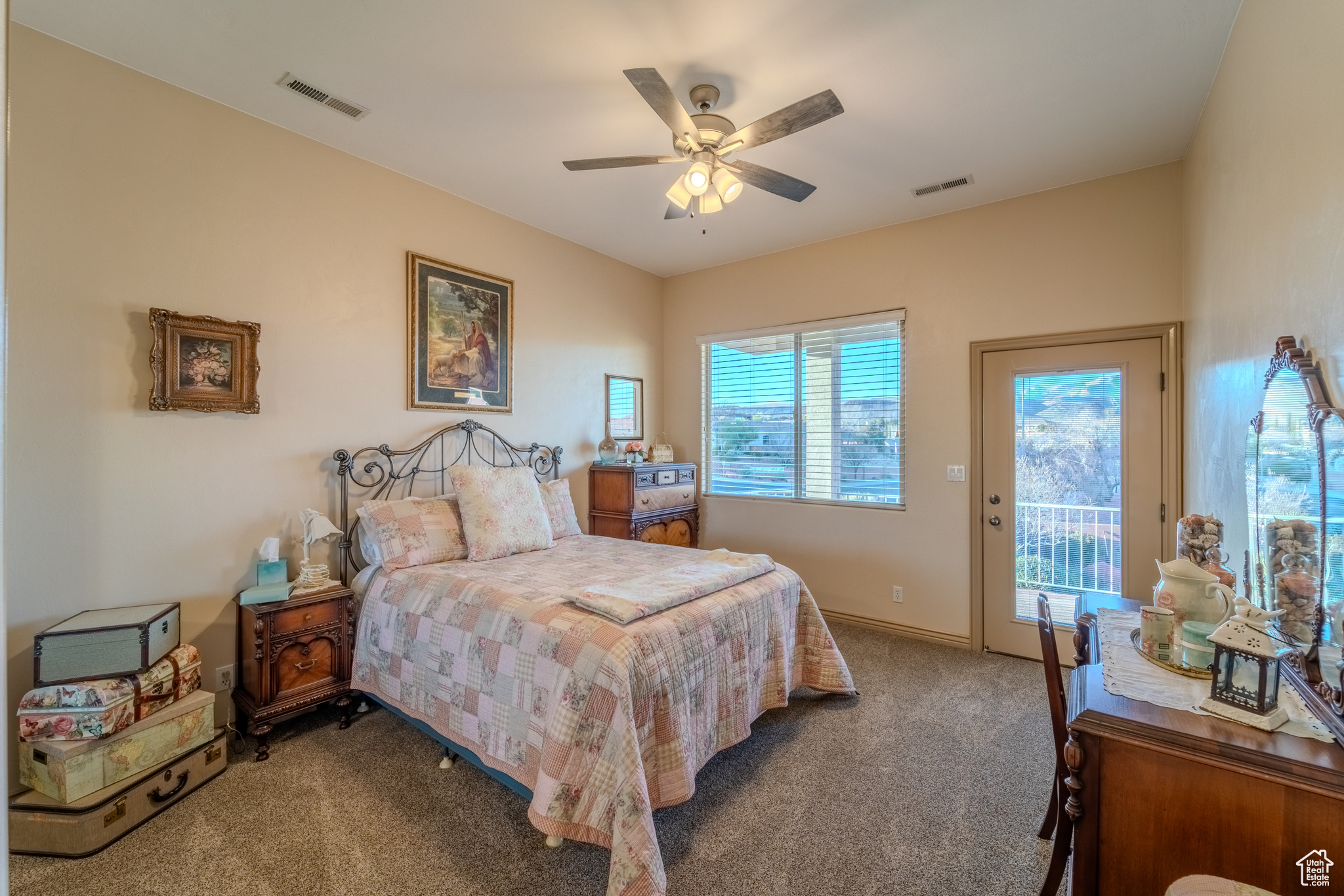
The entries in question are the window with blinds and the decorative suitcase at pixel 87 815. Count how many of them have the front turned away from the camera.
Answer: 0

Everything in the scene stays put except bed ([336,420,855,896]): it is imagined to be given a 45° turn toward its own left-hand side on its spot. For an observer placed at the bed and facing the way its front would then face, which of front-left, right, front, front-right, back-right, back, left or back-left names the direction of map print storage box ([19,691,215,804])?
back

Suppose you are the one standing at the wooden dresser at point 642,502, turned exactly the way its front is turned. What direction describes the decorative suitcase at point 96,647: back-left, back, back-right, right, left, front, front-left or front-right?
right

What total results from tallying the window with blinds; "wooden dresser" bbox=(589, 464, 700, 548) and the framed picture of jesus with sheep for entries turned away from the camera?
0

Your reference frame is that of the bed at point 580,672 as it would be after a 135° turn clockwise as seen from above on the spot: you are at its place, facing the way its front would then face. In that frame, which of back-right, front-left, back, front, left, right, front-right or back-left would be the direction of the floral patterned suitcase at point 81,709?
front

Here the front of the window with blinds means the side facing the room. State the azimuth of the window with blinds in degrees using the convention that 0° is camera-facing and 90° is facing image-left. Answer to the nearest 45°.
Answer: approximately 45°

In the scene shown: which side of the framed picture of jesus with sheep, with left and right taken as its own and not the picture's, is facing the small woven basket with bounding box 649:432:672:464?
left

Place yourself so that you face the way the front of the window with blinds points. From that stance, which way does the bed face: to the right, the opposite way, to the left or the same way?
to the left

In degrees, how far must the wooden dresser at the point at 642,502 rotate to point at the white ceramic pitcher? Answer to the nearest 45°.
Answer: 0° — it already faces it

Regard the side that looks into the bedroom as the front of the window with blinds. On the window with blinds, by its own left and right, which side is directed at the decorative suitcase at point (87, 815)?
front

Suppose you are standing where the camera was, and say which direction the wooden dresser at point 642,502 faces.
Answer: facing the viewer and to the right of the viewer

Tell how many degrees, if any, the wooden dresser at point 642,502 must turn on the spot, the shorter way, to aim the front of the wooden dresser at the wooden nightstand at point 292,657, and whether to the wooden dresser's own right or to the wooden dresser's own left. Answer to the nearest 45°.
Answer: approximately 90° to the wooden dresser's own right

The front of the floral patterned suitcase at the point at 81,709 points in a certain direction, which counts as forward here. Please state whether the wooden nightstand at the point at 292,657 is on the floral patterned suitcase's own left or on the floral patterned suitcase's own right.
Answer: on the floral patterned suitcase's own left

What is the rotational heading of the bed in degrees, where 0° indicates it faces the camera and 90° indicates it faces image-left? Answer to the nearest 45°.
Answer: approximately 315°
